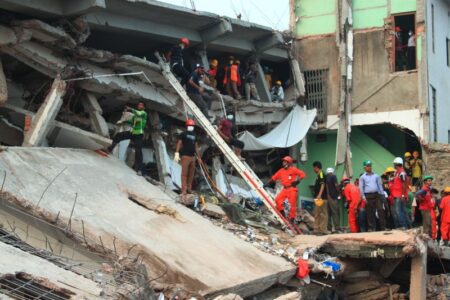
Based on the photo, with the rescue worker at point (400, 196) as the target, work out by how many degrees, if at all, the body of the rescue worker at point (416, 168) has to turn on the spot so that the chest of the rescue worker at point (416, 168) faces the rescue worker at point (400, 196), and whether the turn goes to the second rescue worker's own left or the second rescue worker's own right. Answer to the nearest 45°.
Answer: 0° — they already face them

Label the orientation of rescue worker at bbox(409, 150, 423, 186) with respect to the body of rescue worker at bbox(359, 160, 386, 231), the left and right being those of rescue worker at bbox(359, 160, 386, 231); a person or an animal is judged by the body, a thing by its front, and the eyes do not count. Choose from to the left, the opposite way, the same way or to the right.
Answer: the same way

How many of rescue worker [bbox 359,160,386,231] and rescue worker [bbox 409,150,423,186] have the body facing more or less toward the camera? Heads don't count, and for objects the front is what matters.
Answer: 2

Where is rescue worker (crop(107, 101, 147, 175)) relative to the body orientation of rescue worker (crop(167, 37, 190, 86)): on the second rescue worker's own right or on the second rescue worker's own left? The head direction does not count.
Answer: on the second rescue worker's own right

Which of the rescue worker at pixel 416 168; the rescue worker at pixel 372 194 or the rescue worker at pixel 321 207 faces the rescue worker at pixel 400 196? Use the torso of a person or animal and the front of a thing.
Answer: the rescue worker at pixel 416 168

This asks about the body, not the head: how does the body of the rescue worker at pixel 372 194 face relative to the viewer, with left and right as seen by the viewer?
facing the viewer

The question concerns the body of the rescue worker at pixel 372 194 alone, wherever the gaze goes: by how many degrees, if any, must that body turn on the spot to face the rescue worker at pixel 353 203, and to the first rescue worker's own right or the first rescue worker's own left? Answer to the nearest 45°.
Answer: approximately 135° to the first rescue worker's own right
